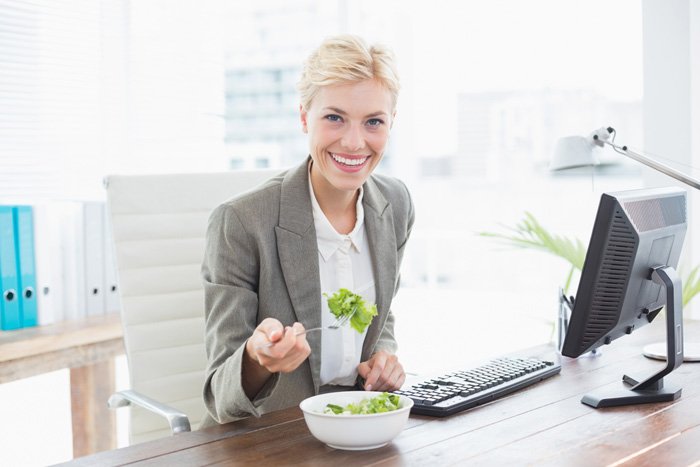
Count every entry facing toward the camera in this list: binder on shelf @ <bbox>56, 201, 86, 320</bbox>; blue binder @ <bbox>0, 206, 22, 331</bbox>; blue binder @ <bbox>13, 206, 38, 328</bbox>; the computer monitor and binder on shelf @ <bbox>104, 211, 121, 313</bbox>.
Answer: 4

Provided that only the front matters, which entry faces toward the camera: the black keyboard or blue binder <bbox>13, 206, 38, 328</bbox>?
the blue binder

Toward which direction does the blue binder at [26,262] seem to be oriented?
toward the camera

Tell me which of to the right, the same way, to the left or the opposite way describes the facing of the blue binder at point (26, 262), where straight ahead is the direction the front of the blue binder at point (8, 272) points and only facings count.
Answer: the same way

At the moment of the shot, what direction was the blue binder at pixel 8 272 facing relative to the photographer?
facing the viewer

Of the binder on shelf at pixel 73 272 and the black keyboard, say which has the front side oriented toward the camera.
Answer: the binder on shelf

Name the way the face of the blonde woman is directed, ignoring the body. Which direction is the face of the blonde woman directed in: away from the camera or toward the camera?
toward the camera

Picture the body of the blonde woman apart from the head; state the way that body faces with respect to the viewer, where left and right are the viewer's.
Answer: facing the viewer and to the right of the viewer

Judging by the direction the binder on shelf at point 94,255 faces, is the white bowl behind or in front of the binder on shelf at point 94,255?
in front

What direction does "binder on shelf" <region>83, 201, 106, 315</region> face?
toward the camera
